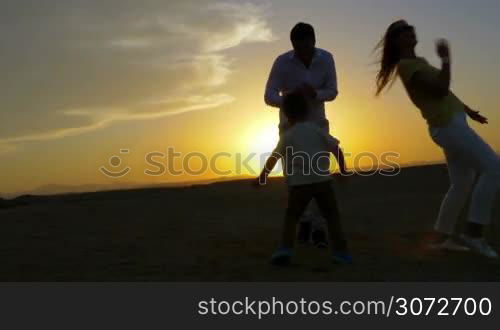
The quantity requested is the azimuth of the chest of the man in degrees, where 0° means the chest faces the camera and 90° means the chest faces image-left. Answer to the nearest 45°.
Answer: approximately 0°

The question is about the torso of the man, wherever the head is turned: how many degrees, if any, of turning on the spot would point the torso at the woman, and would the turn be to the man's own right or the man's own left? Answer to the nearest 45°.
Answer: approximately 90° to the man's own left

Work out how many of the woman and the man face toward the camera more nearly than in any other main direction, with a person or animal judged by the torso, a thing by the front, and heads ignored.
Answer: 1

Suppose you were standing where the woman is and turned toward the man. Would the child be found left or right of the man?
left

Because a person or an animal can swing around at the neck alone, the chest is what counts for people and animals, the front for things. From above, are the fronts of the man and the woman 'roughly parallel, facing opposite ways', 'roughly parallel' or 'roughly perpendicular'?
roughly perpendicular
